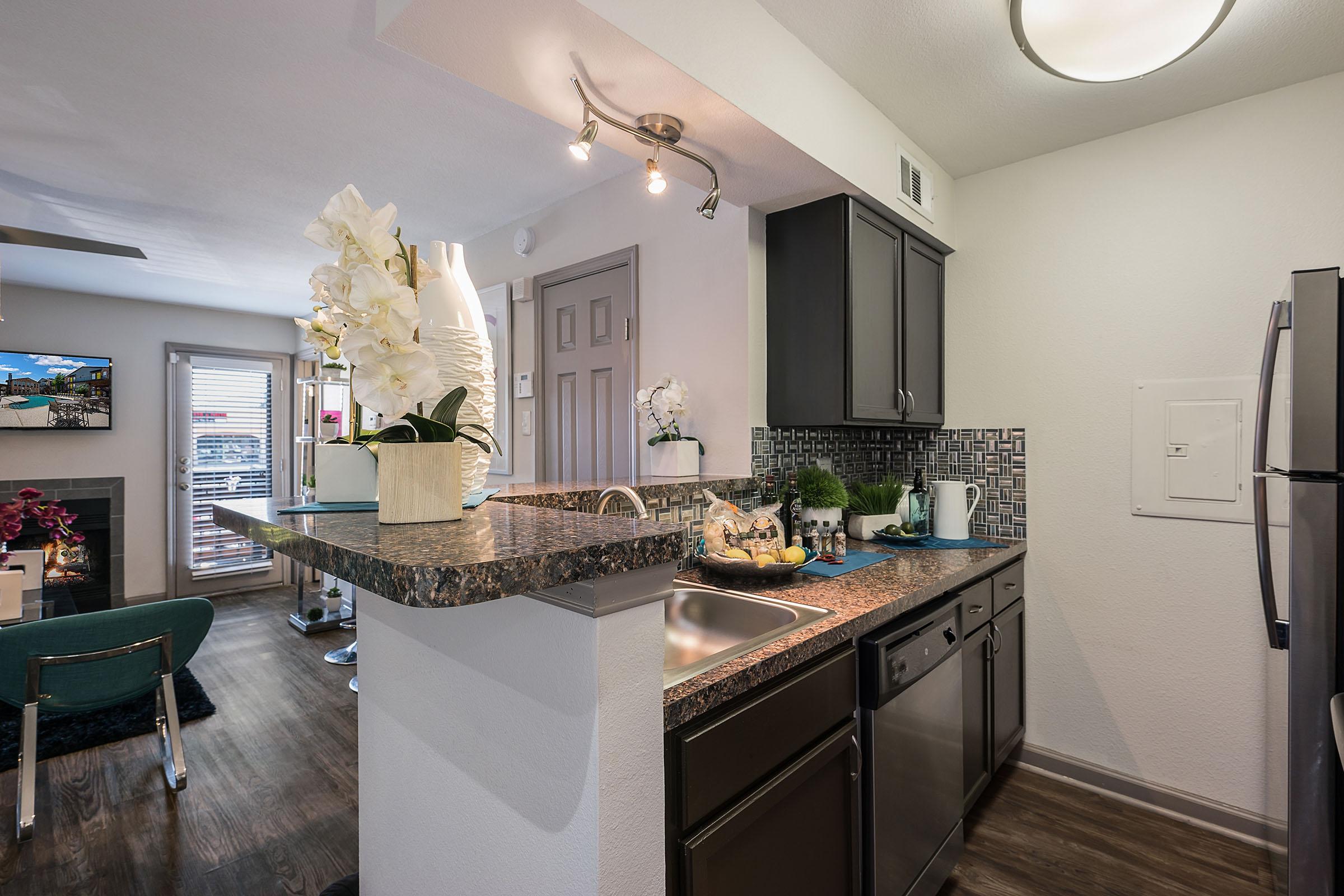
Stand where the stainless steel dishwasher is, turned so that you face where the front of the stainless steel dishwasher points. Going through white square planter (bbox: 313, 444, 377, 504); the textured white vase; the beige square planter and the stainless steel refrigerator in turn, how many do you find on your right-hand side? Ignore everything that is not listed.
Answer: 3

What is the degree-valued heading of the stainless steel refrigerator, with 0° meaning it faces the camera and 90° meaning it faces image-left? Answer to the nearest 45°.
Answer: approximately 90°

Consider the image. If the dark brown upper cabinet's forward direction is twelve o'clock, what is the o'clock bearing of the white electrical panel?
The white electrical panel is roughly at 10 o'clock from the dark brown upper cabinet.

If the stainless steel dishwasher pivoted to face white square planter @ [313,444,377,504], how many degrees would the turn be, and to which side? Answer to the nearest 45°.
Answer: approximately 90° to its right

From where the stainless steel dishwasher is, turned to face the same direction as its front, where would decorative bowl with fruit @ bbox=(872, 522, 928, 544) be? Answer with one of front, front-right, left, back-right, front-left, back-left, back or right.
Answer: back-left

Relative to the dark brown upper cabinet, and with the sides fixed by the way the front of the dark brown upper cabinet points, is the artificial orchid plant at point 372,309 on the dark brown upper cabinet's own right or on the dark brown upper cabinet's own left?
on the dark brown upper cabinet's own right

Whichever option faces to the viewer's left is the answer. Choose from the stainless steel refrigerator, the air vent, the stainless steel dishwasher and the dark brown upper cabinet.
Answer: the stainless steel refrigerator

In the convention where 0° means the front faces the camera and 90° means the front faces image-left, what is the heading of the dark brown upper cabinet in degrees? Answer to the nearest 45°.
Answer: approximately 315°

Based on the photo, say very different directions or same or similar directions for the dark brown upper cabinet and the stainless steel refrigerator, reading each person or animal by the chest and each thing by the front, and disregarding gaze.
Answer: very different directions

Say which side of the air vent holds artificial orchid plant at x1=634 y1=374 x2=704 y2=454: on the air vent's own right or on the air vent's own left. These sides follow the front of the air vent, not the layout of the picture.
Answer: on the air vent's own right
